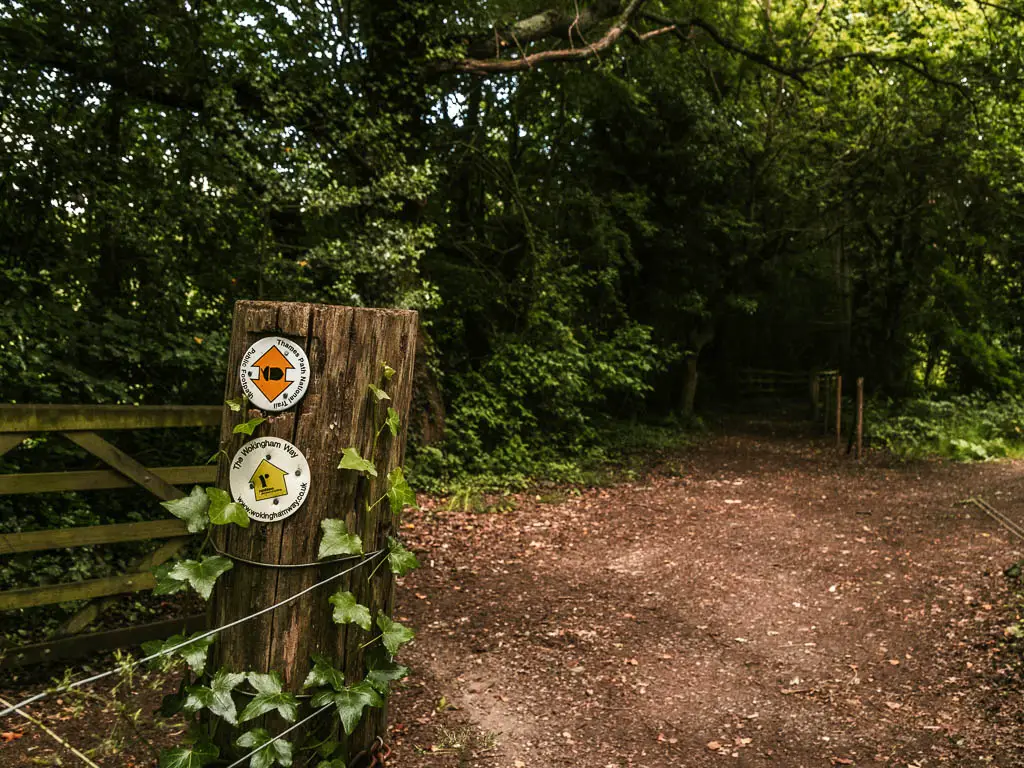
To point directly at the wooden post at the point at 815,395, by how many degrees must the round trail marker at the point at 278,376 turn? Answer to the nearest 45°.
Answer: approximately 135° to its left

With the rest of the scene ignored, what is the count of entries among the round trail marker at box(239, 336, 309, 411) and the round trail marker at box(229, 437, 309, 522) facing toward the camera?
2

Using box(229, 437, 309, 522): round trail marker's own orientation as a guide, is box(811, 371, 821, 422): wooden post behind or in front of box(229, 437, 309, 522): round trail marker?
behind

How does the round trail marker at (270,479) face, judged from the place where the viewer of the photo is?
facing the viewer

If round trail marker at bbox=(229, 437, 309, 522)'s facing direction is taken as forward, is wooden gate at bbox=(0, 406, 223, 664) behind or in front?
behind

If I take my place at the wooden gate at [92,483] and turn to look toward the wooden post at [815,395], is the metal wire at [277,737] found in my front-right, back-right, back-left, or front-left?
back-right

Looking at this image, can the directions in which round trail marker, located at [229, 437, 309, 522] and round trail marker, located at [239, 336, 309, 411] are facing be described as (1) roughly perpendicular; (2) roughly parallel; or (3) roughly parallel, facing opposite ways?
roughly parallel

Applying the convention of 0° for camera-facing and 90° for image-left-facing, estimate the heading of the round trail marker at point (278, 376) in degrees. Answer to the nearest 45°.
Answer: approximately 0°
